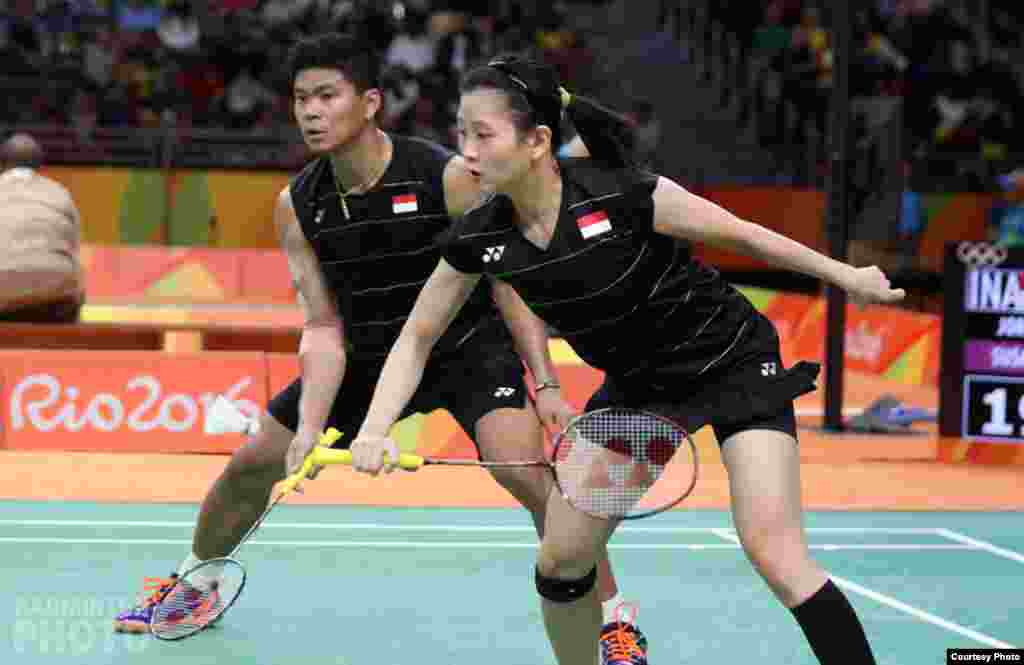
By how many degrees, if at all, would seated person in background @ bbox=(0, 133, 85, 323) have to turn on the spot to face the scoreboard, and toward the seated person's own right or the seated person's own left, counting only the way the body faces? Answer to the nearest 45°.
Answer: approximately 135° to the seated person's own right

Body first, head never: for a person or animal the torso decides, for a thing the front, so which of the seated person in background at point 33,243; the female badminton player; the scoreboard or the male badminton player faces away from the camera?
the seated person in background

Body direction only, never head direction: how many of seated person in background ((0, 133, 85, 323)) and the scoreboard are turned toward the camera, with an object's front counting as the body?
1

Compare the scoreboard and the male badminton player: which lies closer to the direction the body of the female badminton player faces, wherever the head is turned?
the male badminton player

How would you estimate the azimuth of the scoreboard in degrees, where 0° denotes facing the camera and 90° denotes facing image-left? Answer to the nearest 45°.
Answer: approximately 0°

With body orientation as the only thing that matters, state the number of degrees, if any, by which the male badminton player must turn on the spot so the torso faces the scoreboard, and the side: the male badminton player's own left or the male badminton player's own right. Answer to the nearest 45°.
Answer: approximately 180°

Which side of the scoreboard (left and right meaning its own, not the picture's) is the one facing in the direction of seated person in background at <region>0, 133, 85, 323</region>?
right

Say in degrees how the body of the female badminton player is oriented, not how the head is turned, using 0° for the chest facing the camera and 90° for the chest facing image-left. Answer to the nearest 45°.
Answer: approximately 45°

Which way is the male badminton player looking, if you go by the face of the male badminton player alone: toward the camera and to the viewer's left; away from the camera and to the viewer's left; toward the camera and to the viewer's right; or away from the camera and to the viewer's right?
toward the camera and to the viewer's left

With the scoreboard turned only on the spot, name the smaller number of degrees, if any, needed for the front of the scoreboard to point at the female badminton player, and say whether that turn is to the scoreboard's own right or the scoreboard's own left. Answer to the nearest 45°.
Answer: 0° — it already faces them
